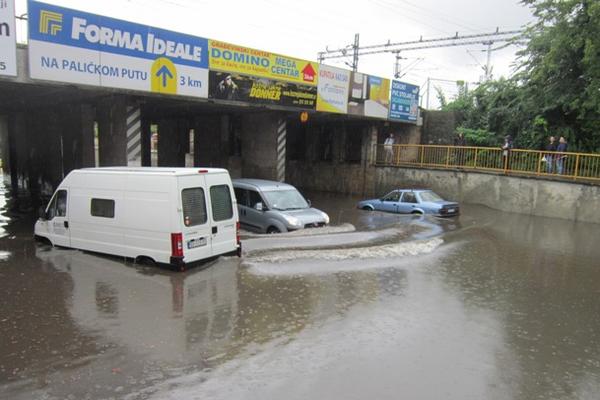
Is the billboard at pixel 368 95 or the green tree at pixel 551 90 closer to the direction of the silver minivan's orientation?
the green tree

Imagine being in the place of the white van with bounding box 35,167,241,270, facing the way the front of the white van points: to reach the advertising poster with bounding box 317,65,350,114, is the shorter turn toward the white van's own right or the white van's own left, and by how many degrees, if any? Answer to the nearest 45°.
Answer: approximately 90° to the white van's own right

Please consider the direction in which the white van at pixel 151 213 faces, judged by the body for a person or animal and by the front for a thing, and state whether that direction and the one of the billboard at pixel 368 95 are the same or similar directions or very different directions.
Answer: very different directions

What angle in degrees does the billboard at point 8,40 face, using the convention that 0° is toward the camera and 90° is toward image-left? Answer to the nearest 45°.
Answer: approximately 315°

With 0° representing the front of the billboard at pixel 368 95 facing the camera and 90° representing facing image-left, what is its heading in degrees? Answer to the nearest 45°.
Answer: approximately 315°

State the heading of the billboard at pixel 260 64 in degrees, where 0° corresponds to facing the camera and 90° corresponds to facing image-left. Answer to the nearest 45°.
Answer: approximately 315°

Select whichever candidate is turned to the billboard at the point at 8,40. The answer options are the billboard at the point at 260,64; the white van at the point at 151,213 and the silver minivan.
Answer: the white van

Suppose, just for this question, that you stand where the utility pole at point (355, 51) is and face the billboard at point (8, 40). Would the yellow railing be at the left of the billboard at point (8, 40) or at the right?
left

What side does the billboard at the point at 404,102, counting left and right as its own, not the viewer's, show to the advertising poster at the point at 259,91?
right

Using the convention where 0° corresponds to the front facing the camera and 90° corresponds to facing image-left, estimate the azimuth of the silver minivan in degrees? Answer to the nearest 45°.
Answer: approximately 315°

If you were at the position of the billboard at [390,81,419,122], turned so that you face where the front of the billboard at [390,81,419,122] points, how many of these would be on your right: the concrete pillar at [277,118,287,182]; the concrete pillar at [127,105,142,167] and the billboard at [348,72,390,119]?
3

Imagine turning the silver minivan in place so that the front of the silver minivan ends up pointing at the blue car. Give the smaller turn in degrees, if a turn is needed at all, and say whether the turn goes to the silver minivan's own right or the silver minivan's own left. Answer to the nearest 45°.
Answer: approximately 90° to the silver minivan's own left

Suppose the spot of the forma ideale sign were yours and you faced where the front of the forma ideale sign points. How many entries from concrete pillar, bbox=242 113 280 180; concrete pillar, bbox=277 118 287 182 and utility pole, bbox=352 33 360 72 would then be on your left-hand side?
3

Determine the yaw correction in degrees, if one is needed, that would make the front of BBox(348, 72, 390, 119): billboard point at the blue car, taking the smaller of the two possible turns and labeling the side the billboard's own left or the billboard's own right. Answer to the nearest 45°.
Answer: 0° — it already faces it
